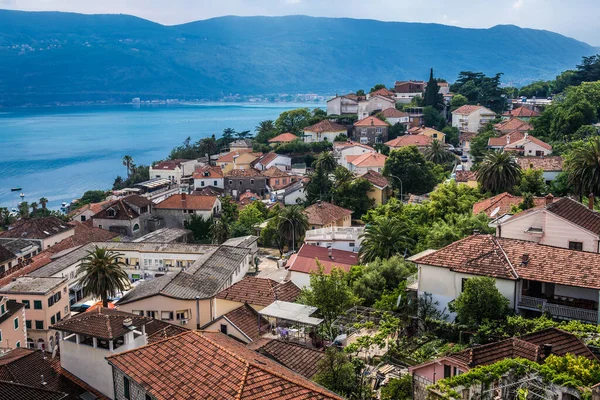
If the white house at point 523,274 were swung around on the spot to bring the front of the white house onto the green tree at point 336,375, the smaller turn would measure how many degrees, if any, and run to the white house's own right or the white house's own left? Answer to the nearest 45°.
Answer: approximately 45° to the white house's own right

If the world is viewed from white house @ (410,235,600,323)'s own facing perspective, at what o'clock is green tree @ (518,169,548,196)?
The green tree is roughly at 6 o'clock from the white house.

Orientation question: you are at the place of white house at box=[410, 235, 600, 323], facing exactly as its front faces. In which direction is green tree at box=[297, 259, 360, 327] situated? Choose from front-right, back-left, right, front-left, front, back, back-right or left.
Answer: right

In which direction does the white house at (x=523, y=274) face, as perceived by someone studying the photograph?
facing the viewer

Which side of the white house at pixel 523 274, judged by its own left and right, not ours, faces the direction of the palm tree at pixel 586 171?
back

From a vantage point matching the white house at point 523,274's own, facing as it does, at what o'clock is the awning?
The awning is roughly at 3 o'clock from the white house.

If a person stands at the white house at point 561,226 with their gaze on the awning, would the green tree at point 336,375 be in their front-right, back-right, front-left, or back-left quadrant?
front-left

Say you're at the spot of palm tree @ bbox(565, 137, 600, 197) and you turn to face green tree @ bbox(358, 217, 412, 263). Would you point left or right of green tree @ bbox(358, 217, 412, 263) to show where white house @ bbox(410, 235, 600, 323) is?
left

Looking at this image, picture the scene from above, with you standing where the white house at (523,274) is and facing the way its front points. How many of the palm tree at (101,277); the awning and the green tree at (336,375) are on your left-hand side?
0

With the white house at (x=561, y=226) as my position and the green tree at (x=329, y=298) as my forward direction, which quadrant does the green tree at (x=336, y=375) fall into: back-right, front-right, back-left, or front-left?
front-left

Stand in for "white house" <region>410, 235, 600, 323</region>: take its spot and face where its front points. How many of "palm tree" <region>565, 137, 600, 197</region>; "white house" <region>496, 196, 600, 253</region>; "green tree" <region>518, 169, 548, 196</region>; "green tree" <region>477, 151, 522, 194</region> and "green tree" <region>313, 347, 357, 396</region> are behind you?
4

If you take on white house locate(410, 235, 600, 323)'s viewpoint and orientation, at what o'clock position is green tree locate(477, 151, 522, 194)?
The green tree is roughly at 6 o'clock from the white house.

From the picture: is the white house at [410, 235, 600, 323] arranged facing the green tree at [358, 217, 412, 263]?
no

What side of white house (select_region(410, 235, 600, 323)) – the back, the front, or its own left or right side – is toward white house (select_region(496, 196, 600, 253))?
back
